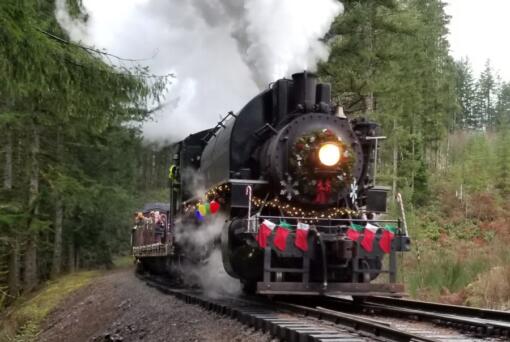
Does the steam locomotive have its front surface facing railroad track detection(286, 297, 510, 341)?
yes

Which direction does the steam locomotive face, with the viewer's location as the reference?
facing the viewer and to the right of the viewer
